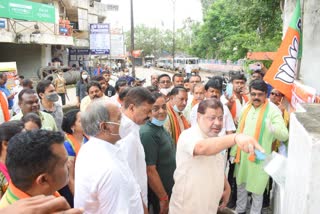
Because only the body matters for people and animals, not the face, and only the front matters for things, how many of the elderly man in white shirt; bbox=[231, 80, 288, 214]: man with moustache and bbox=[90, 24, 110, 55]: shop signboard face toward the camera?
2

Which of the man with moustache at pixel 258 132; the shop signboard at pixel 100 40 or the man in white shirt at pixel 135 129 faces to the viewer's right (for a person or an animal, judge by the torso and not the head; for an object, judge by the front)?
the man in white shirt

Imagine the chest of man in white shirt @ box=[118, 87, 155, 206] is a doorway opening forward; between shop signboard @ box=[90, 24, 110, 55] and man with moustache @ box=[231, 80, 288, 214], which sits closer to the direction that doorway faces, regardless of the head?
the man with moustache

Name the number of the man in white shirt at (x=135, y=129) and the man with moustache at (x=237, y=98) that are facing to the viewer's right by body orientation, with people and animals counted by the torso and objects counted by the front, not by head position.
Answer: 1

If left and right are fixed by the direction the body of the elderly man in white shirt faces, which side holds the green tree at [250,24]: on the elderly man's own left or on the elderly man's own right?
on the elderly man's own left

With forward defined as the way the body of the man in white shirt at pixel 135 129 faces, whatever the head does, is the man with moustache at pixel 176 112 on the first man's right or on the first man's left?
on the first man's left

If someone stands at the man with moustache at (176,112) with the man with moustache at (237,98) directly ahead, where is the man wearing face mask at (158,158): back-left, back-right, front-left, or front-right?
back-right

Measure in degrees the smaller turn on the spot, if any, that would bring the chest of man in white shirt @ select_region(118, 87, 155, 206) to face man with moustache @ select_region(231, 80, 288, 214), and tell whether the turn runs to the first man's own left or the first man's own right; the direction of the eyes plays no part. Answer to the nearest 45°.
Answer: approximately 45° to the first man's own left

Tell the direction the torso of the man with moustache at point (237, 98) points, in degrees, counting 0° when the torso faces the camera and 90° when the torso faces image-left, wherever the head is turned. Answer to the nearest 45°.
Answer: approximately 0°

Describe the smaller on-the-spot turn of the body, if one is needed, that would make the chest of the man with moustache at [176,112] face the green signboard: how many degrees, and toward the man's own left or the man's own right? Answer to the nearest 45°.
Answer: approximately 180°

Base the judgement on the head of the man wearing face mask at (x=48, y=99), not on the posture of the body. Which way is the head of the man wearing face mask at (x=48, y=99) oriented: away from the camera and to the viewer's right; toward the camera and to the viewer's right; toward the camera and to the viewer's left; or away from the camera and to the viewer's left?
toward the camera and to the viewer's right
